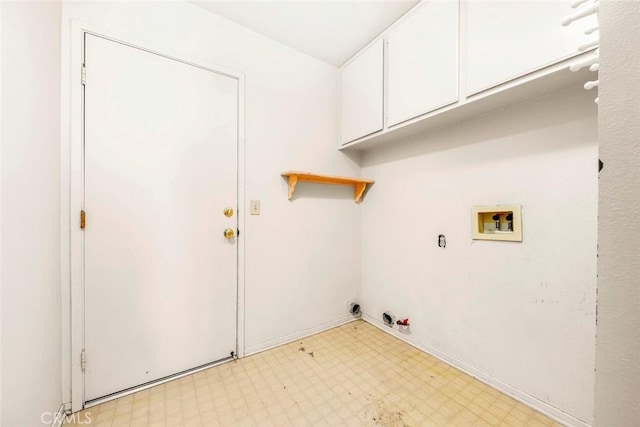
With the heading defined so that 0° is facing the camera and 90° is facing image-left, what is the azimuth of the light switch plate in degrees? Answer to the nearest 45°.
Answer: approximately 0°

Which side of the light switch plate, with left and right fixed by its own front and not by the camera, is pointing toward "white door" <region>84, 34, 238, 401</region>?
right
